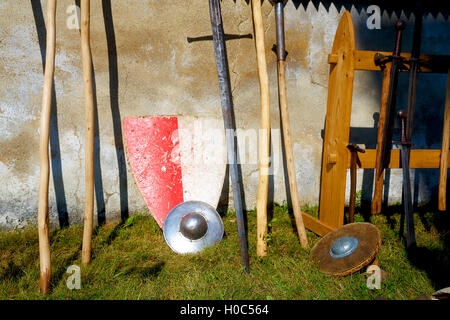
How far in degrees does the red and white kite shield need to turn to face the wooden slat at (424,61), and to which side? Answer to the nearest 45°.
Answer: approximately 90° to its left

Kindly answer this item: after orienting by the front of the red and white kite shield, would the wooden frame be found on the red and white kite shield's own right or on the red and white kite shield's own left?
on the red and white kite shield's own left

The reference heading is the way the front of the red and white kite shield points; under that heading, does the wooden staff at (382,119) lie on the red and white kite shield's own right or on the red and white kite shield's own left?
on the red and white kite shield's own left

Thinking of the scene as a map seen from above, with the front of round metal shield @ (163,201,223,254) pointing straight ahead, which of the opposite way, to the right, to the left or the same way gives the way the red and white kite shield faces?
the same way

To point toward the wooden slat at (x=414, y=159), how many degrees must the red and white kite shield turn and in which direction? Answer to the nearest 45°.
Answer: approximately 90° to its left

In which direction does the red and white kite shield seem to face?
toward the camera

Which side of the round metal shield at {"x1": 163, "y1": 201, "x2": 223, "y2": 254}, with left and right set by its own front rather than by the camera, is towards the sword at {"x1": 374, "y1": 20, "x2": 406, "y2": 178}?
left

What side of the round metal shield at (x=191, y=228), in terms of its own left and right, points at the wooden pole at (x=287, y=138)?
left

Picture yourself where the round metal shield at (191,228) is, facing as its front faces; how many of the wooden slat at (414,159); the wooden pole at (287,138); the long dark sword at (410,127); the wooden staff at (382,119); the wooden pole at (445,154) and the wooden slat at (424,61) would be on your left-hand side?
6

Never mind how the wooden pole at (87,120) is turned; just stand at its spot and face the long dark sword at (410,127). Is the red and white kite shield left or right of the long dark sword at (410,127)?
left

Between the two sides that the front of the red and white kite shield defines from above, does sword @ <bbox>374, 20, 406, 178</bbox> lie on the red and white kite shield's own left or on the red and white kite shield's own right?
on the red and white kite shield's own left

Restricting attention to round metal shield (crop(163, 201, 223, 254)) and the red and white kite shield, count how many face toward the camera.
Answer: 2

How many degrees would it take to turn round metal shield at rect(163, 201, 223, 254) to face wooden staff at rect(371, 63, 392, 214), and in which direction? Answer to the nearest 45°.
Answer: approximately 90° to its left

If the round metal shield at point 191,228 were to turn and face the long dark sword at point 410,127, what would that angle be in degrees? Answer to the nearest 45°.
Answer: approximately 90° to its left

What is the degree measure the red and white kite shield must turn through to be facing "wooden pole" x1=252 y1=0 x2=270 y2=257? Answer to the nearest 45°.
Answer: approximately 45° to its left

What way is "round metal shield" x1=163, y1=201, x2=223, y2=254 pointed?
toward the camera
